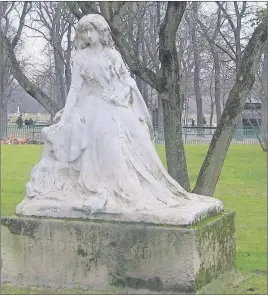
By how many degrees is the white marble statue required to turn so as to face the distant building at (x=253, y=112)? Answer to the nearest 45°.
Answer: approximately 180°

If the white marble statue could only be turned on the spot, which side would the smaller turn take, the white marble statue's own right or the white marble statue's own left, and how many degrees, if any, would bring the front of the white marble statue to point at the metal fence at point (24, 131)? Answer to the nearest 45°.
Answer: approximately 180°

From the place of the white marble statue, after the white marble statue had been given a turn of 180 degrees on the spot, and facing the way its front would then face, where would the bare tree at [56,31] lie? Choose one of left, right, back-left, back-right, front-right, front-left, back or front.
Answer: front

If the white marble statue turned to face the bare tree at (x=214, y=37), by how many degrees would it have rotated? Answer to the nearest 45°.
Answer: approximately 180°

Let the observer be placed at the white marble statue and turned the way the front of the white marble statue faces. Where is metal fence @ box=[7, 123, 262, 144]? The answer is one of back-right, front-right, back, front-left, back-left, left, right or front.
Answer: back

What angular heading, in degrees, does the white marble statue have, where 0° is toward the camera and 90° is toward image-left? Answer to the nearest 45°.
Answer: approximately 0°
